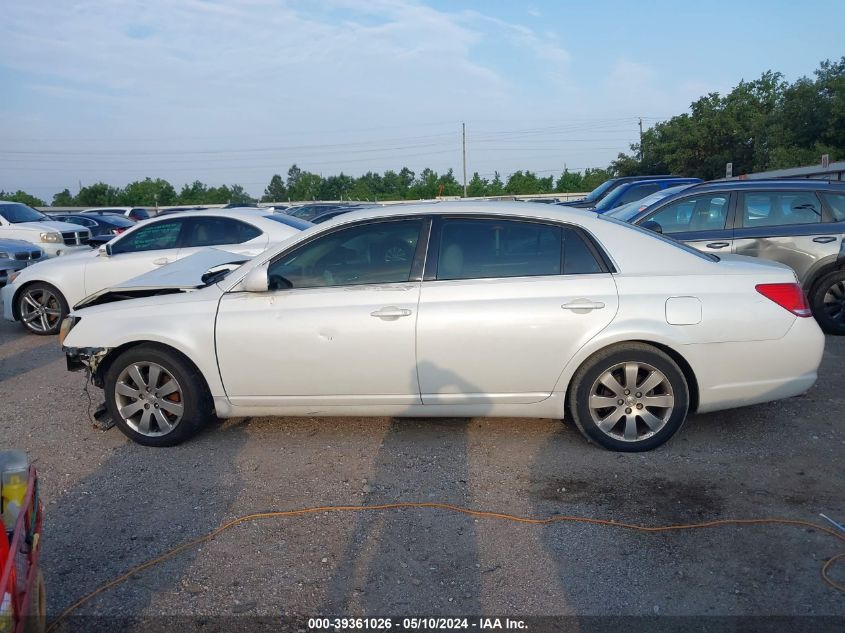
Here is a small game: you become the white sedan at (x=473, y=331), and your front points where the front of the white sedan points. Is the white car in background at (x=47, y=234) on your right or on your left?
on your right

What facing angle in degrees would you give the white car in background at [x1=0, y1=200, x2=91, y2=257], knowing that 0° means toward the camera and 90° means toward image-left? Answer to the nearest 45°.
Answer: approximately 315°

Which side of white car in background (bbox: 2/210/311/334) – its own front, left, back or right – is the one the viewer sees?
left

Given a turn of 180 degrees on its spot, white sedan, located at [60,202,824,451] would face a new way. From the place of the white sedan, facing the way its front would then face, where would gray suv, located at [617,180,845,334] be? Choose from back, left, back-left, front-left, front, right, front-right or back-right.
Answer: front-left

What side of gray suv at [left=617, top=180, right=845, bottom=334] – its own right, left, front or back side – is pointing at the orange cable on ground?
left

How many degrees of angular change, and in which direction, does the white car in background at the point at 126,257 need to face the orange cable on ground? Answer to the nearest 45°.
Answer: approximately 90° to its left

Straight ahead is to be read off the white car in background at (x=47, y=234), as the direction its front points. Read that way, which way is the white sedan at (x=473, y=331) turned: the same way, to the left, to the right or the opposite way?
the opposite way

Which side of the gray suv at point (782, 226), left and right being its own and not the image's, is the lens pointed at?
left

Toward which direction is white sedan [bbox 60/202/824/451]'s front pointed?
to the viewer's left

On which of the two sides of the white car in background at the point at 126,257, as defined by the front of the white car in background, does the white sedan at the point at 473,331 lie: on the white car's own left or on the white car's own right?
on the white car's own left

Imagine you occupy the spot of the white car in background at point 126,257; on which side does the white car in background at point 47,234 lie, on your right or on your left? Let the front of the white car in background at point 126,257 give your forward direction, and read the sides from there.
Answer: on your right
